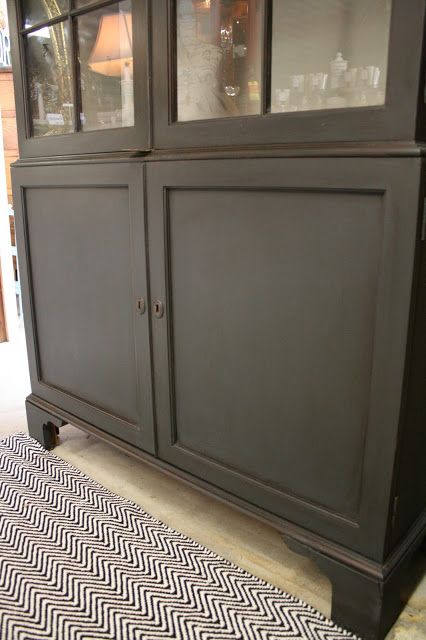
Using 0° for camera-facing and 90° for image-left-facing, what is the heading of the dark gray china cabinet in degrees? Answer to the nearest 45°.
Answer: approximately 45°
